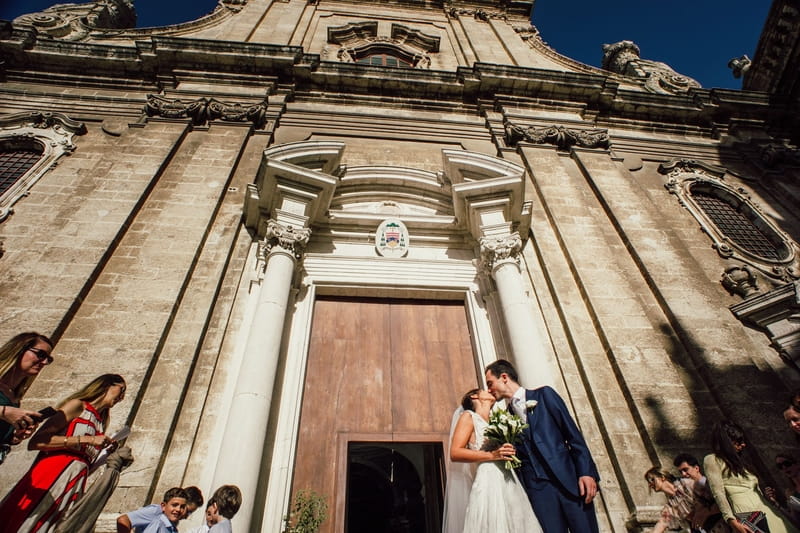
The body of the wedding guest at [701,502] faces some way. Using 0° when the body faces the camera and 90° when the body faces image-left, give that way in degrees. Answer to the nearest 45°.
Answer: approximately 45°

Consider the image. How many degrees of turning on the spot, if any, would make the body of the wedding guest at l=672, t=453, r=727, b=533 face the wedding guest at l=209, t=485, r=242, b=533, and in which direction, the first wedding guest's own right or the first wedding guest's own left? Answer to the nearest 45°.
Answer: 0° — they already face them

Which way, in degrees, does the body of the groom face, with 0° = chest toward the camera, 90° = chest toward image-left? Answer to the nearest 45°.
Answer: approximately 45°

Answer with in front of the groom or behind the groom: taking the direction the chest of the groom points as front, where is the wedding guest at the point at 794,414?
behind

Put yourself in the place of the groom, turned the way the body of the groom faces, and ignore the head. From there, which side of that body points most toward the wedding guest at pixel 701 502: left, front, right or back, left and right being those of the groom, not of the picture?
back

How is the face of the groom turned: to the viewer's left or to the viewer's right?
to the viewer's left
